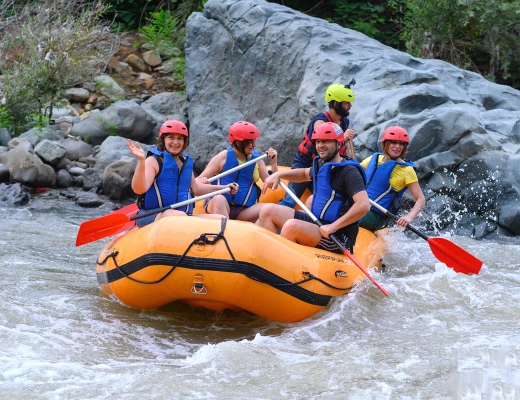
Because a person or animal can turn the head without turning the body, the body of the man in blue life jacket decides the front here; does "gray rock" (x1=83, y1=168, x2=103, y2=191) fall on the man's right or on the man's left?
on the man's right

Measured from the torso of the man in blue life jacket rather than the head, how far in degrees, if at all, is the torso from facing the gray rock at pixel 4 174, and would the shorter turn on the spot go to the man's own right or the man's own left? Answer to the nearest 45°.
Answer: approximately 90° to the man's own right

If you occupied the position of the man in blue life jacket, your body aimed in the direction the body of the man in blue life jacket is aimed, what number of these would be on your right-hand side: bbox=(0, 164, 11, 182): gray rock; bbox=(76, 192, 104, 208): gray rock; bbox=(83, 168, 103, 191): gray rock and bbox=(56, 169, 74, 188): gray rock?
4

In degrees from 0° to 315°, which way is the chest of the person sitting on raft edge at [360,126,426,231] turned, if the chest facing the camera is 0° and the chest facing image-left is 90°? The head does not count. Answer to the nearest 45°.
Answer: approximately 45°

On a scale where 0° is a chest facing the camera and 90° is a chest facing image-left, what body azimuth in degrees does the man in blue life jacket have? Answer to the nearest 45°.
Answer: approximately 45°

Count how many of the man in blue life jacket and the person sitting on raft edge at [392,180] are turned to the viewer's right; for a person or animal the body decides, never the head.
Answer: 0

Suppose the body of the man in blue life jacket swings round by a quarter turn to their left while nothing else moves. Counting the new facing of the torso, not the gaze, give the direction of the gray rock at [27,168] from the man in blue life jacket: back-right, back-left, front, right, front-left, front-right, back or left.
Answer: back

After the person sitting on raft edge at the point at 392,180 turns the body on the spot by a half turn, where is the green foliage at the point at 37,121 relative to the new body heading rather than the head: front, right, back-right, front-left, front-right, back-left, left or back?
left

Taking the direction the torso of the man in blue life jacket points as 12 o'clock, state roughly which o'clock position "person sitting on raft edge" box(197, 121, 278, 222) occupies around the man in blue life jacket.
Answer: The person sitting on raft edge is roughly at 3 o'clock from the man in blue life jacket.
